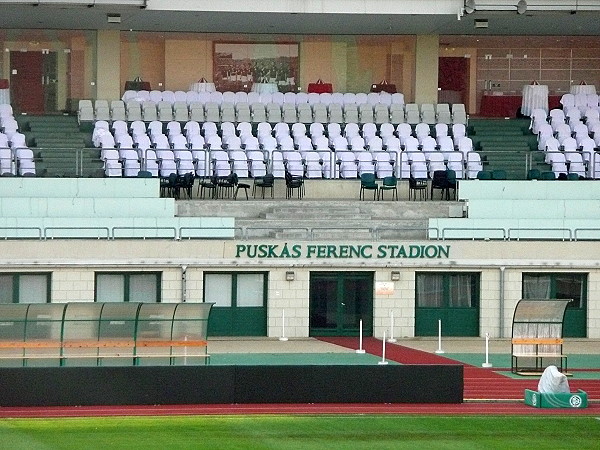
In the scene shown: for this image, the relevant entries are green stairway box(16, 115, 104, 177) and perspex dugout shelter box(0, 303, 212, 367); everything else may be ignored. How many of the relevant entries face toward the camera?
2

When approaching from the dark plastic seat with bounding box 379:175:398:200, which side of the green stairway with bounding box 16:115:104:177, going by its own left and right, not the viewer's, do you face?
left

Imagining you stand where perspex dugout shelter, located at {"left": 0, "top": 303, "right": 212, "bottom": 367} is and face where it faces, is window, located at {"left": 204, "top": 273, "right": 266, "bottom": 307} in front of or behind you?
behind

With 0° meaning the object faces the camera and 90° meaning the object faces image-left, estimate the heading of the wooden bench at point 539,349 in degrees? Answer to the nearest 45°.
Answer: approximately 0°

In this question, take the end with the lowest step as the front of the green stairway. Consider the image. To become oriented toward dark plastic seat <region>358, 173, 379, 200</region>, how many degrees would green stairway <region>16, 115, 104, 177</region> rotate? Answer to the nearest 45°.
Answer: approximately 90° to its left

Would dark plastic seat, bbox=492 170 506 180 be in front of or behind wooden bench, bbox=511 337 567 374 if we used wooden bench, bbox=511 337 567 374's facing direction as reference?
behind

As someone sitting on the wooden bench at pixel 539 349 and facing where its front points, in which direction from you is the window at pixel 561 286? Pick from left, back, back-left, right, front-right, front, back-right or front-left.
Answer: back
